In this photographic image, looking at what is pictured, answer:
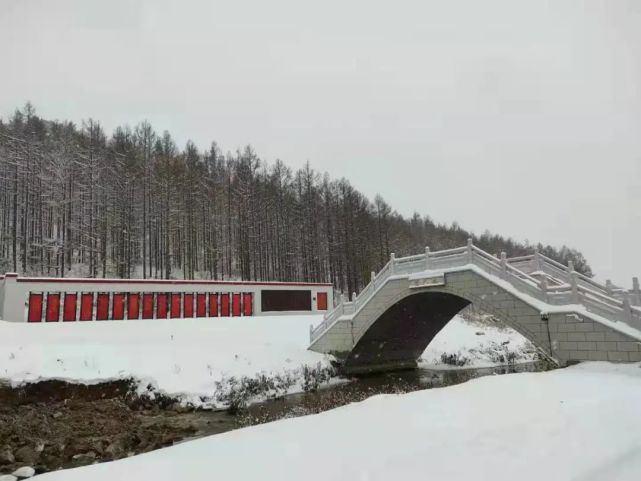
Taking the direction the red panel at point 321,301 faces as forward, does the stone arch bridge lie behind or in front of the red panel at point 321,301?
in front

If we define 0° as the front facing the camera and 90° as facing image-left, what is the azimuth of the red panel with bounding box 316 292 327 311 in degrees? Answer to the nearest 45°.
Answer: approximately 0°
